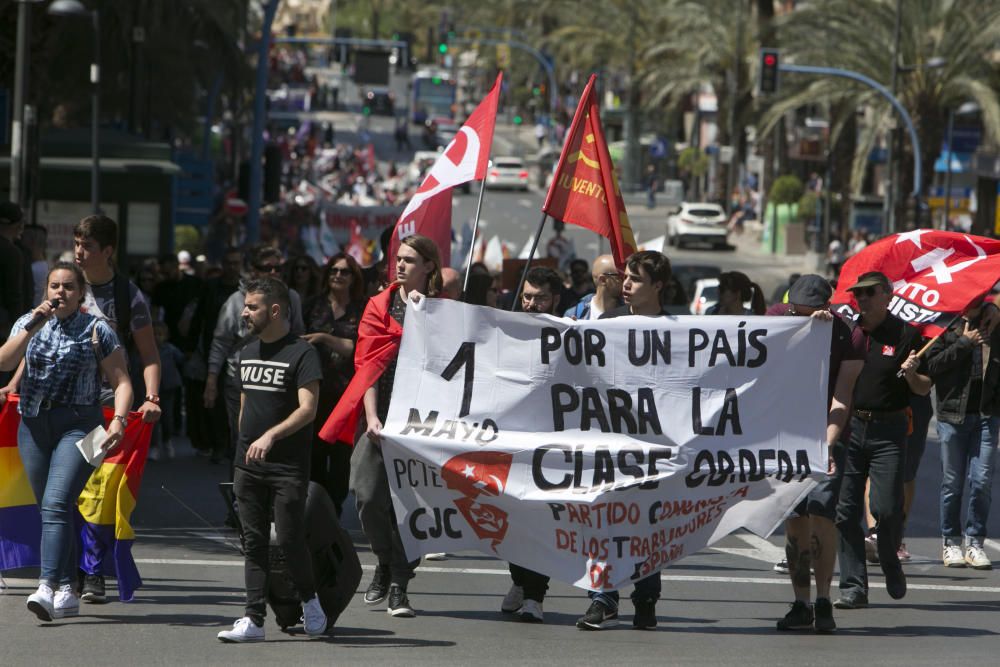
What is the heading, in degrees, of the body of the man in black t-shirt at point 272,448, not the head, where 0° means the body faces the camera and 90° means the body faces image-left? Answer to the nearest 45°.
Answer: approximately 45°

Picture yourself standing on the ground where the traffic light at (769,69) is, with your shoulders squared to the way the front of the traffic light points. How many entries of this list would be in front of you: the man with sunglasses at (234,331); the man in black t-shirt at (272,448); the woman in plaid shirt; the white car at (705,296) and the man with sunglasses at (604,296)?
5

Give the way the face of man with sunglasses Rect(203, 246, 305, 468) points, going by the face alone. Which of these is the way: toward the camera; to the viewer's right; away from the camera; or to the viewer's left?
toward the camera

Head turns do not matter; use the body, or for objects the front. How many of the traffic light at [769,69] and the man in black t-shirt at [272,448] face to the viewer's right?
0

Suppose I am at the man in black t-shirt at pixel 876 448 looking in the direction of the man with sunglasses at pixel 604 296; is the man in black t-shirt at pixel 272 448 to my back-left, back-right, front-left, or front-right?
front-left

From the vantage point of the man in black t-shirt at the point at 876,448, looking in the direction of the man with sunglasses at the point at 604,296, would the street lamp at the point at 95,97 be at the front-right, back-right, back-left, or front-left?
front-right

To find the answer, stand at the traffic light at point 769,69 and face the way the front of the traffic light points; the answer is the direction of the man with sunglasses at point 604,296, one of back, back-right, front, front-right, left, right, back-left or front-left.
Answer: front

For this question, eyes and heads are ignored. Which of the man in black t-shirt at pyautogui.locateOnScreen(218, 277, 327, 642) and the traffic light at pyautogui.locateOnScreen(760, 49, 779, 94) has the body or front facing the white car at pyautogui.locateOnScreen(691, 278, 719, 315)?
the traffic light

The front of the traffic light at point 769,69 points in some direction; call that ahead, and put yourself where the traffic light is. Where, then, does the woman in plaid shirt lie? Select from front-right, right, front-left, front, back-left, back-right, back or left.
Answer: front

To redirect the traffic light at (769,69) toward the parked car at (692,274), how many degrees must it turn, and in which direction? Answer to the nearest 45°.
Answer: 0° — it already faces it

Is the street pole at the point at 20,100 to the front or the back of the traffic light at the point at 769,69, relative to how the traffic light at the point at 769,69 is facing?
to the front

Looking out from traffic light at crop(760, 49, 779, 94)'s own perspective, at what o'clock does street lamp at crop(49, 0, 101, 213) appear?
The street lamp is roughly at 1 o'clock from the traffic light.

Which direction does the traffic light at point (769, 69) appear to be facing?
toward the camera

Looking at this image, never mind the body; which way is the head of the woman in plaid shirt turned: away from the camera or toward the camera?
toward the camera

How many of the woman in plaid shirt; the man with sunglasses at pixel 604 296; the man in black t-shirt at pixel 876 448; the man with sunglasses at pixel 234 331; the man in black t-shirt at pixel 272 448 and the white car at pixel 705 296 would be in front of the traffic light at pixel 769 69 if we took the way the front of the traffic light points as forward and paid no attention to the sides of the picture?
6

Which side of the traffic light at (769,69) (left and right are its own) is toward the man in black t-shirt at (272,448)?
front
